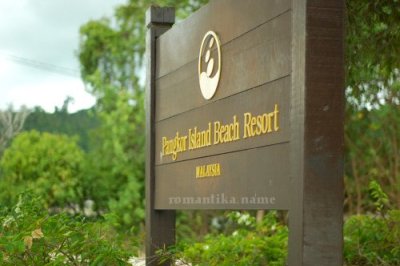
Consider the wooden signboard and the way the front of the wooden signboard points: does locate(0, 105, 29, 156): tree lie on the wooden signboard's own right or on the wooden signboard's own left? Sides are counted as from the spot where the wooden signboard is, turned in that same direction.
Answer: on the wooden signboard's own right

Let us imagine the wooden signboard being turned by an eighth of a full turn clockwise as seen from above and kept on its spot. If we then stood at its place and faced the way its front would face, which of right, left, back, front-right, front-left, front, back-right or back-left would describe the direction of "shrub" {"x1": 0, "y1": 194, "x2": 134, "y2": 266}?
front

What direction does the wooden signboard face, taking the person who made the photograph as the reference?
facing the viewer and to the left of the viewer

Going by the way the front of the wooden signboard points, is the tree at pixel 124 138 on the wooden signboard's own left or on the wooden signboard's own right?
on the wooden signboard's own right

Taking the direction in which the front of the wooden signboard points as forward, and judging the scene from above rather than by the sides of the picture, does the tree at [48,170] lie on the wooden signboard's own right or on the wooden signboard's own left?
on the wooden signboard's own right
